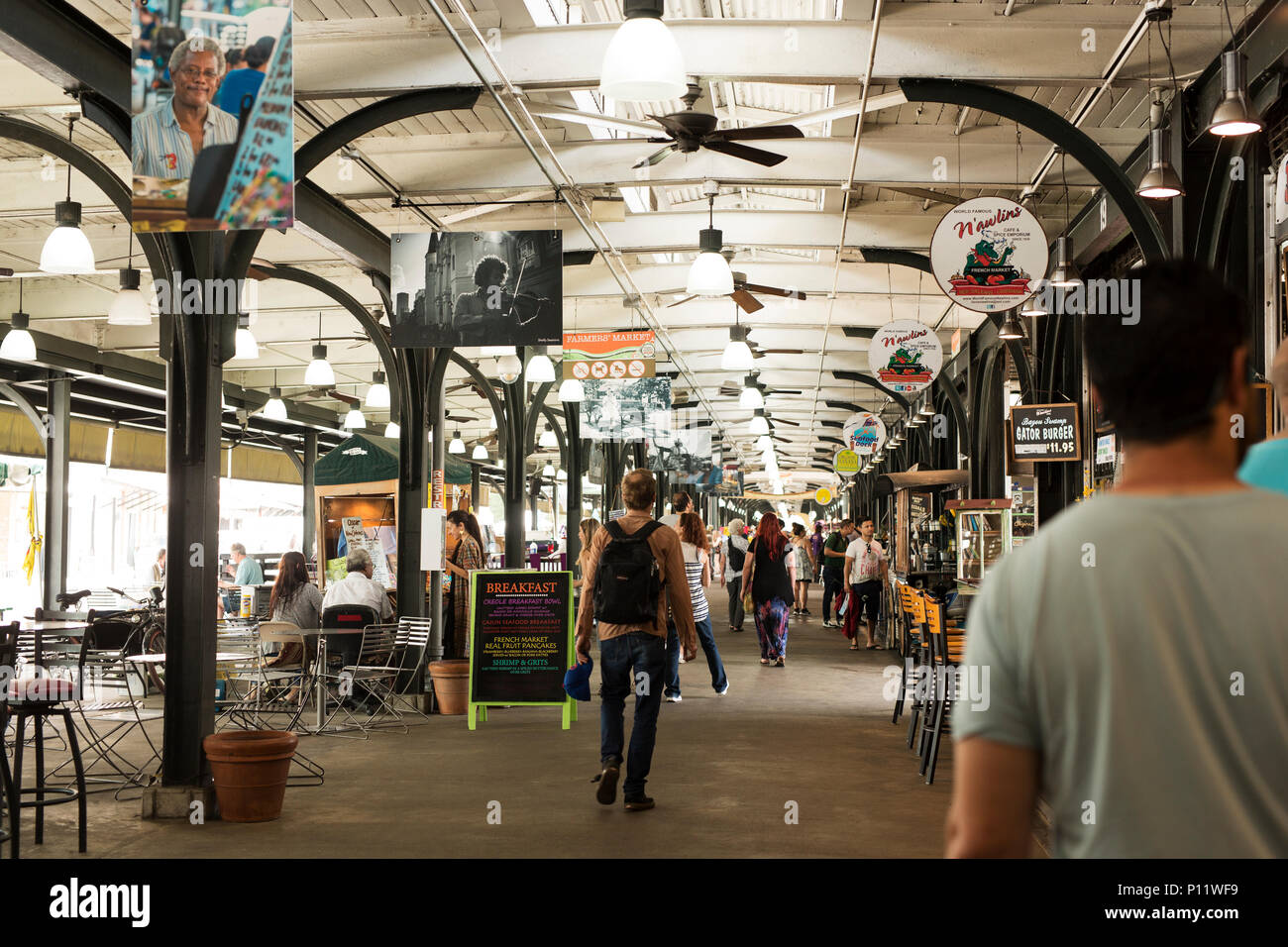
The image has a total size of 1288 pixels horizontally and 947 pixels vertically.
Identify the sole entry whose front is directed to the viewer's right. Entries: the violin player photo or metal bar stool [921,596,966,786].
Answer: the metal bar stool

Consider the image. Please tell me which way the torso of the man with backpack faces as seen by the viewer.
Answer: away from the camera

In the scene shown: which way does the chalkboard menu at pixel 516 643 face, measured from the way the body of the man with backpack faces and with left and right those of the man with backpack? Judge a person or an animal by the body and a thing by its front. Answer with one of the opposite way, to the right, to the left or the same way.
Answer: the opposite way

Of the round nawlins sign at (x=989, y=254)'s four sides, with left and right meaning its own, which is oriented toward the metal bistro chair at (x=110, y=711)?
right

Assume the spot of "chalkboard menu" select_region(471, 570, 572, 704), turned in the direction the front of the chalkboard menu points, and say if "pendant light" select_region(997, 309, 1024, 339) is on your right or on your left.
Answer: on your left

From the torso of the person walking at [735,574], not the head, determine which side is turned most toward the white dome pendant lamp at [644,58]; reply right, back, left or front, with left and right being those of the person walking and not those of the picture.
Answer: back

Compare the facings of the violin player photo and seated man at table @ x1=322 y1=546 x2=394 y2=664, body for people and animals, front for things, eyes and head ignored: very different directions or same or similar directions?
very different directions

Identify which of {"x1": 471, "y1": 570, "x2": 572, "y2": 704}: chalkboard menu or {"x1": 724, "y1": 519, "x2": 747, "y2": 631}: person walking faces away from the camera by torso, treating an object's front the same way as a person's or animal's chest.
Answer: the person walking

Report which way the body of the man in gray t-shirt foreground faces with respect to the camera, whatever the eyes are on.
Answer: away from the camera

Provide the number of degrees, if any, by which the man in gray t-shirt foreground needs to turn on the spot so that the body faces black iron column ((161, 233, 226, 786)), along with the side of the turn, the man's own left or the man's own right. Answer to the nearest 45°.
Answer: approximately 45° to the man's own left

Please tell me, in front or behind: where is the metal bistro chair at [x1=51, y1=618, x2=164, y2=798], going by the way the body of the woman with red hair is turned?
behind
